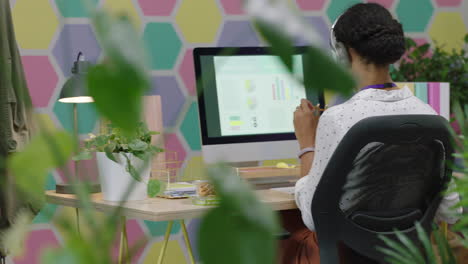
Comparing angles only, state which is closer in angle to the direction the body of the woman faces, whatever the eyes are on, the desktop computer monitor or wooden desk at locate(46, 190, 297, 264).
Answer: the desktop computer monitor

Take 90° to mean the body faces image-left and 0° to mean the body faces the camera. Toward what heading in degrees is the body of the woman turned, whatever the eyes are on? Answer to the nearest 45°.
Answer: approximately 135°

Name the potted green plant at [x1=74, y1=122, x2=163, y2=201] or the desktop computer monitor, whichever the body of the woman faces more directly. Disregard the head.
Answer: the desktop computer monitor

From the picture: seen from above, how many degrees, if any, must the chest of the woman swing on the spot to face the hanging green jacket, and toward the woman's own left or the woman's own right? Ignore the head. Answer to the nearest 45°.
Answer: approximately 45° to the woman's own left

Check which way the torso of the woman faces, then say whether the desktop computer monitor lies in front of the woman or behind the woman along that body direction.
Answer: in front

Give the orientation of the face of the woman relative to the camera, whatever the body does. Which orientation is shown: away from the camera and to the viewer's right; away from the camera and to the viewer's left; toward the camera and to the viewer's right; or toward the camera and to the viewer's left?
away from the camera and to the viewer's left

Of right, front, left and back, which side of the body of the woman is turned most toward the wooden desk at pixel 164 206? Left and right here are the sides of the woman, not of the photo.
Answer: left
